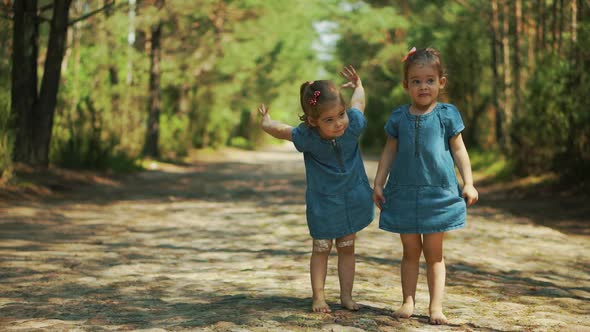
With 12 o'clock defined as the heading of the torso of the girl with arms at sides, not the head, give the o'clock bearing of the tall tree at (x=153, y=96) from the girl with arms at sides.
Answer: The tall tree is roughly at 5 o'clock from the girl with arms at sides.

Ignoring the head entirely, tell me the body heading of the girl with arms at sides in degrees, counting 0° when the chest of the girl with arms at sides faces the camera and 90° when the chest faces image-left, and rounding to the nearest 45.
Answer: approximately 0°

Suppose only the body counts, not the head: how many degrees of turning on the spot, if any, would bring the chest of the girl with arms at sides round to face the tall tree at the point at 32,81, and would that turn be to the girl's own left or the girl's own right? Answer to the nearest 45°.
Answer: approximately 135° to the girl's own right
